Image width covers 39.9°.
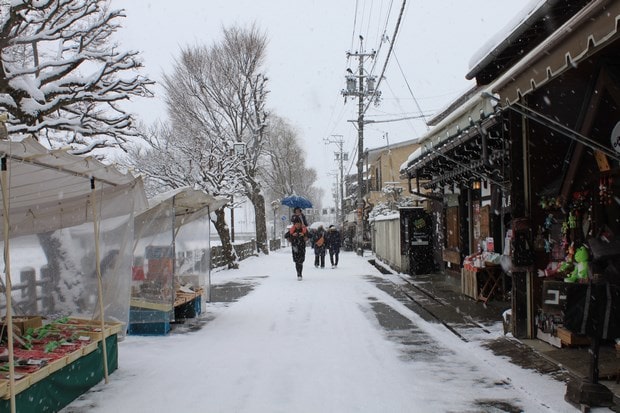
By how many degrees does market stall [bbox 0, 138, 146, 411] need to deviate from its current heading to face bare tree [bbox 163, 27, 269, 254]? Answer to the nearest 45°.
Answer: approximately 135° to its left

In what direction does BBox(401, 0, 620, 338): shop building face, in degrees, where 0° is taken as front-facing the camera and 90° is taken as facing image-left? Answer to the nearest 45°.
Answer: approximately 45°

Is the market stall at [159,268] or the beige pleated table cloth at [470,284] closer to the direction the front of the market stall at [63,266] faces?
the beige pleated table cloth

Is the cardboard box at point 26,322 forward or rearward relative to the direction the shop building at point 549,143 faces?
forward

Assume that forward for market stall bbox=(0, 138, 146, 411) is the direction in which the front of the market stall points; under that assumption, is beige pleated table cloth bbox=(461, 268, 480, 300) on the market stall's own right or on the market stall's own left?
on the market stall's own left

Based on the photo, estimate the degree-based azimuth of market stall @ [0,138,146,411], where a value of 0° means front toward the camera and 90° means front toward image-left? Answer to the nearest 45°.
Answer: approximately 315°
